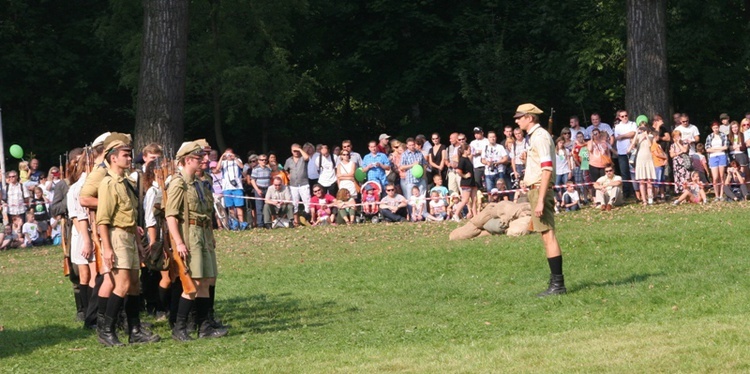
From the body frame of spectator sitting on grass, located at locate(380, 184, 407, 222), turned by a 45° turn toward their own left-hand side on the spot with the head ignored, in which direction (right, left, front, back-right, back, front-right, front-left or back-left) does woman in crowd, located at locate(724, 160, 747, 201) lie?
front-left

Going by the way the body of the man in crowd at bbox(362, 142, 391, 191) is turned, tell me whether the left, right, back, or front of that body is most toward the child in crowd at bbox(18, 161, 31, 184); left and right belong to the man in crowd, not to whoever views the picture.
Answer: right

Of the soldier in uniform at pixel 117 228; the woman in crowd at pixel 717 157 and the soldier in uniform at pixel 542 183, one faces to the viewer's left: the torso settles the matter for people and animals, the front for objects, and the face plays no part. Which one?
the soldier in uniform at pixel 542 183

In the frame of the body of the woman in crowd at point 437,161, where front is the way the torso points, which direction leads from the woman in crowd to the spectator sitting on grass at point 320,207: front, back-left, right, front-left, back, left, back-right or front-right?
right

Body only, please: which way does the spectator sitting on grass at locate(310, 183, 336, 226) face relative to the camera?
toward the camera

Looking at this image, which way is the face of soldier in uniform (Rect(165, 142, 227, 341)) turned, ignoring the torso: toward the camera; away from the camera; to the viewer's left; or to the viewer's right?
to the viewer's right

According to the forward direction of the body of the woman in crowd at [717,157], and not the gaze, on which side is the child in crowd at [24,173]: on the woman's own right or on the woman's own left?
on the woman's own right

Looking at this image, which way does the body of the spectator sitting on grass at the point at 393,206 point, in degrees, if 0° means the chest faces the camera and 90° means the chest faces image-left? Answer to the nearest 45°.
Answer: approximately 0°

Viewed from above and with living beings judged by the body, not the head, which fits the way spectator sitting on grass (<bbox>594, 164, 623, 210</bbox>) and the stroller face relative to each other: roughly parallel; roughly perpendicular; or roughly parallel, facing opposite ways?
roughly parallel

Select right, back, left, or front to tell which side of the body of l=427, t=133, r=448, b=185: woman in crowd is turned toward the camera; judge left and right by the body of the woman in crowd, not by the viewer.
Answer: front

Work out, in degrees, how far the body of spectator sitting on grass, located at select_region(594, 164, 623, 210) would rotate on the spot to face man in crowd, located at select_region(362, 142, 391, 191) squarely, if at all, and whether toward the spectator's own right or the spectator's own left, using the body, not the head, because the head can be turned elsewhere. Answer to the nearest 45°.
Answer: approximately 90° to the spectator's own right

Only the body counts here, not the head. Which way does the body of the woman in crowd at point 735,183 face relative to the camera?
toward the camera

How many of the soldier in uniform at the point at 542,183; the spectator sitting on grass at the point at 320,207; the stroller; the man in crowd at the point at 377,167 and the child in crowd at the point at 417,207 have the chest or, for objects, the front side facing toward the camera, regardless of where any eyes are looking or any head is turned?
4

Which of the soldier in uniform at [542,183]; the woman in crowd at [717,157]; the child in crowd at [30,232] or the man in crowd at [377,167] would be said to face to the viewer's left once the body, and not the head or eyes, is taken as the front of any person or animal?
the soldier in uniform

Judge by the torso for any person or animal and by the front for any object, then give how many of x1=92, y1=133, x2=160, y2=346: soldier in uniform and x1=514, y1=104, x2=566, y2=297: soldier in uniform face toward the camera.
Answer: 0

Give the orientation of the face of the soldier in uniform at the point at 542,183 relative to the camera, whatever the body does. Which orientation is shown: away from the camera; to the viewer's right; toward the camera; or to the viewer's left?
to the viewer's left

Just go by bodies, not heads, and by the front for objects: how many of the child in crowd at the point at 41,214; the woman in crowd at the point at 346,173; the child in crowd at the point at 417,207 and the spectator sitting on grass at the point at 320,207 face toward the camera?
4

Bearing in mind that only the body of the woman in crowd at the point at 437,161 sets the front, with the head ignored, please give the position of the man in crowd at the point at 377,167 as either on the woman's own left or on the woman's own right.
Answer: on the woman's own right

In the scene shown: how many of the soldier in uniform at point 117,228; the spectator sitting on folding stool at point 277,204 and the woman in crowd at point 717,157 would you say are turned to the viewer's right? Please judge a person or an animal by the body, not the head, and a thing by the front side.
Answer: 1
